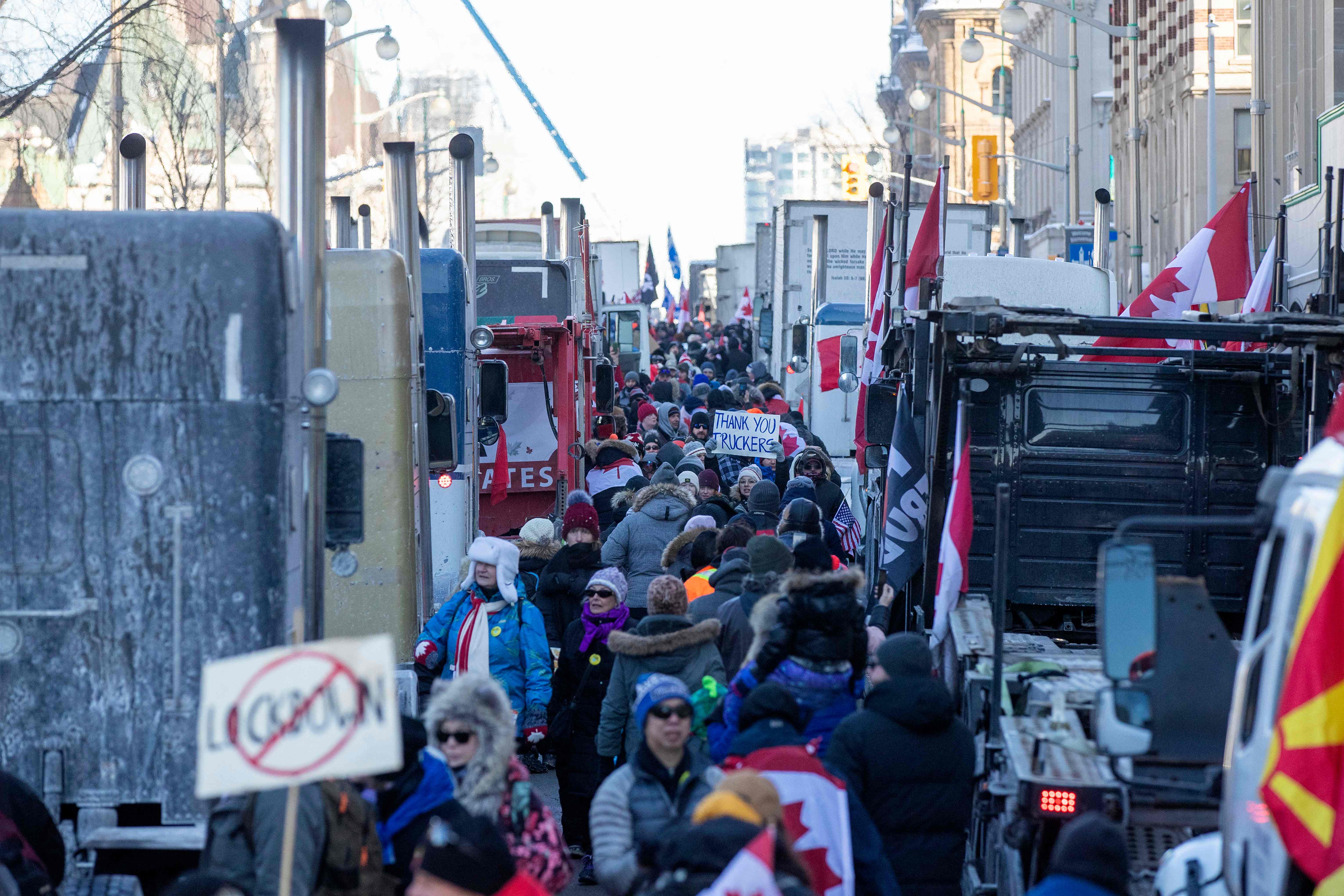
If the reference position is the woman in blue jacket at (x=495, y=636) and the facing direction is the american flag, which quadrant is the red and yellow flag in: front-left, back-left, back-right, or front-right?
back-right

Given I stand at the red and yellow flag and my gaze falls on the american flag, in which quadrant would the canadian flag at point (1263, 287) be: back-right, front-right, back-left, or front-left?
front-right

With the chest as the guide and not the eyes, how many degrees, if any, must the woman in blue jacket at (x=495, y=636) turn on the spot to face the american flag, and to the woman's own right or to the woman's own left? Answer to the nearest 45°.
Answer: approximately 180°

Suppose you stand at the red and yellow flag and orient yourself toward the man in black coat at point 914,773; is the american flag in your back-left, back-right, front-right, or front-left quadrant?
front-right

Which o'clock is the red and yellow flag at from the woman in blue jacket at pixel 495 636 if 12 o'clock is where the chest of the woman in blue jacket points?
The red and yellow flag is roughly at 10 o'clock from the woman in blue jacket.

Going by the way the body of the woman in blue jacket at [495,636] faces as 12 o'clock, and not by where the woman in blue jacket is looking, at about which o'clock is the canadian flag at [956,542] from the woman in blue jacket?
The canadian flag is roughly at 8 o'clock from the woman in blue jacket.

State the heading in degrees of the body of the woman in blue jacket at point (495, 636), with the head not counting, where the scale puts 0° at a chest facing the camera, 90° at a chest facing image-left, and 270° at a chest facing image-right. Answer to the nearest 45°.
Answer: approximately 45°

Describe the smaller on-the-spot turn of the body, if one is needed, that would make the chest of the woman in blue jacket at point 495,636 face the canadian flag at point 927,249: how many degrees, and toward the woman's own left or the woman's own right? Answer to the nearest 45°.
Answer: approximately 180°

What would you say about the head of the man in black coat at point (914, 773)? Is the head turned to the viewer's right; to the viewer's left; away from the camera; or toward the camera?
away from the camera
